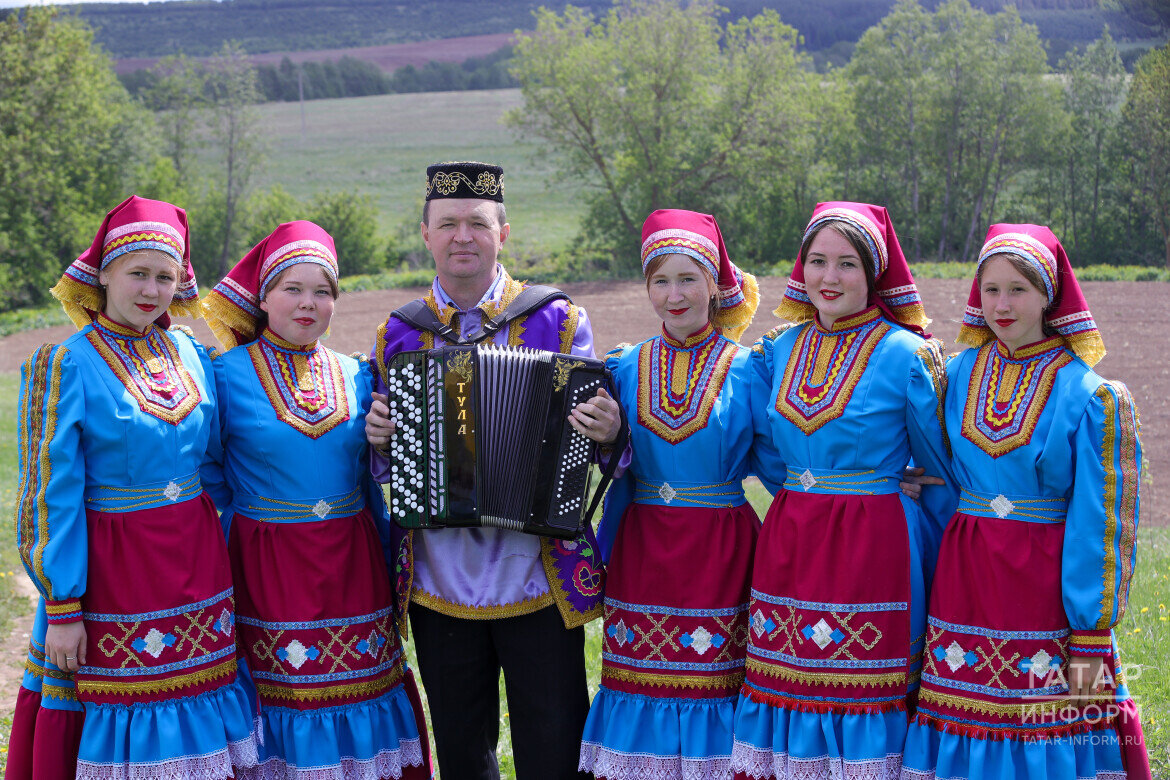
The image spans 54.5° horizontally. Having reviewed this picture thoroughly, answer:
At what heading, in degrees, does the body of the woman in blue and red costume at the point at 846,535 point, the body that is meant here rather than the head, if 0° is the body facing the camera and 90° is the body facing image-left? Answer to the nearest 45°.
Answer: approximately 45°

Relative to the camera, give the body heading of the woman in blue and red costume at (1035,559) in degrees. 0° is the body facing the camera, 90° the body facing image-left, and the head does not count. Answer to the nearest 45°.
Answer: approximately 45°

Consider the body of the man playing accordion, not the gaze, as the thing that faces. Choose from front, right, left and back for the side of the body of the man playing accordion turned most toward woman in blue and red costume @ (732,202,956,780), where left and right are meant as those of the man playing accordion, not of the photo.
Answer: left

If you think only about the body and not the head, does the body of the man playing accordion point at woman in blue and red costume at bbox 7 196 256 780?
no

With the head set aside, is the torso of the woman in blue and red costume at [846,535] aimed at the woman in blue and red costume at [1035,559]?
no

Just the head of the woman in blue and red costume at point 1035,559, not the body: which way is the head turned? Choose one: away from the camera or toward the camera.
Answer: toward the camera

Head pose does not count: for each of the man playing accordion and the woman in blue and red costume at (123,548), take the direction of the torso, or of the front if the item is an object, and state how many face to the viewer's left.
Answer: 0

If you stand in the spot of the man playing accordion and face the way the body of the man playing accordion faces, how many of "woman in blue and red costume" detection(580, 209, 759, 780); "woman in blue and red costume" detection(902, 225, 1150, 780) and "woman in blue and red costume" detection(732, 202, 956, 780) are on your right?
0

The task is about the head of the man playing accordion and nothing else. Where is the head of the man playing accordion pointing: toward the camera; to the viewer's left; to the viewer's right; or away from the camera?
toward the camera

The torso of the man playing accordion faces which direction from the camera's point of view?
toward the camera

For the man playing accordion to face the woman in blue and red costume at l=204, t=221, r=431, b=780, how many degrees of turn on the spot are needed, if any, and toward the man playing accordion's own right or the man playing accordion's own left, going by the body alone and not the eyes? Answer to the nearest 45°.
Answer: approximately 90° to the man playing accordion's own right

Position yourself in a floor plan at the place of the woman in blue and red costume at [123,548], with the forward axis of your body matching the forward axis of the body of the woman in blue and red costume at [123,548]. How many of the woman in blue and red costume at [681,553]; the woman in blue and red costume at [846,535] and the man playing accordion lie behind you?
0

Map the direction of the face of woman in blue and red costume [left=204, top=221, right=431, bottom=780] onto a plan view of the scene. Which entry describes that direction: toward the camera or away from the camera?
toward the camera

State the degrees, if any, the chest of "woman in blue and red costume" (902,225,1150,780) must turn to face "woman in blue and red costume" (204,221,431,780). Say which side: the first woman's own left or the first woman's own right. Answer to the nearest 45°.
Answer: approximately 45° to the first woman's own right

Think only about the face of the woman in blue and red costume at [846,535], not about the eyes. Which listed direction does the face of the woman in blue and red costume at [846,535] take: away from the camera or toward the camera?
toward the camera

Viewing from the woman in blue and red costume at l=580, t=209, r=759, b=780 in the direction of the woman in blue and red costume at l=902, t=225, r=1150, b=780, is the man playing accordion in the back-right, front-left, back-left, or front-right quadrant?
back-right

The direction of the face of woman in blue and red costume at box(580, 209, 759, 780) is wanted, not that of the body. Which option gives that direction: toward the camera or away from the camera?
toward the camera

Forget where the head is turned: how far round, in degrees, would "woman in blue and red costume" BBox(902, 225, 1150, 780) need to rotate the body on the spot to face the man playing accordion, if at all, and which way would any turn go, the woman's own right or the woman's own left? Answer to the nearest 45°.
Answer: approximately 45° to the woman's own right

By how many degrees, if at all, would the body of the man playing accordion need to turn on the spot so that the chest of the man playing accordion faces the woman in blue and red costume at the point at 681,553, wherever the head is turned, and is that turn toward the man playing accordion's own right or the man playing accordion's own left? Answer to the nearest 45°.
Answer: approximately 90° to the man playing accordion's own left

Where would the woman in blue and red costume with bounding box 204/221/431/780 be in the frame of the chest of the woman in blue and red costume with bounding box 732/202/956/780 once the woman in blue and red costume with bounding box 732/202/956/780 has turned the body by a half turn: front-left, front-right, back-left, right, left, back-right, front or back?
back-left
